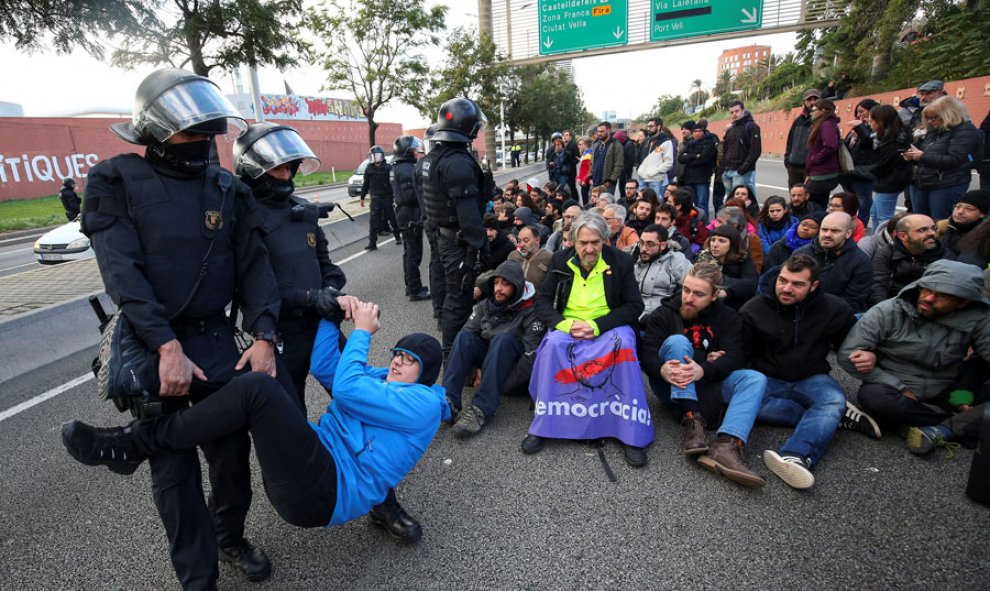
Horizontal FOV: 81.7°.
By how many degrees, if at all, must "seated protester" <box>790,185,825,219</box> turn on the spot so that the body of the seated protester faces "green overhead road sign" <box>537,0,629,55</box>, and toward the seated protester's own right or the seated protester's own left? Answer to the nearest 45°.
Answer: approximately 90° to the seated protester's own right

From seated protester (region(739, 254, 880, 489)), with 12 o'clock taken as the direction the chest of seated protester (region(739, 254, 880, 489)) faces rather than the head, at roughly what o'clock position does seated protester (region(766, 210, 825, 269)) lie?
seated protester (region(766, 210, 825, 269)) is roughly at 6 o'clock from seated protester (region(739, 254, 880, 489)).

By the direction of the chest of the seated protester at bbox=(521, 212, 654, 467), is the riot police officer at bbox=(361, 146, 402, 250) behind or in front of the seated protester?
behind

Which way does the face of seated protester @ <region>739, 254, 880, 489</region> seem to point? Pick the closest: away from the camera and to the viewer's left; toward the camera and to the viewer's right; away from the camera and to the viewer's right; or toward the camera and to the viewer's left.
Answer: toward the camera and to the viewer's left

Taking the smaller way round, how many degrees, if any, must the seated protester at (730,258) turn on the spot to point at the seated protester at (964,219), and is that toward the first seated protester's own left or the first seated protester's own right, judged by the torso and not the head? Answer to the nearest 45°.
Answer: approximately 135° to the first seated protester's own left

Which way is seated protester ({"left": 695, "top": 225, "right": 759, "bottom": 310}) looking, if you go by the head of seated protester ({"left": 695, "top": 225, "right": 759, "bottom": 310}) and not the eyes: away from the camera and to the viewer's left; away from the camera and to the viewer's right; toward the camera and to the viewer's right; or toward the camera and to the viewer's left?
toward the camera and to the viewer's left

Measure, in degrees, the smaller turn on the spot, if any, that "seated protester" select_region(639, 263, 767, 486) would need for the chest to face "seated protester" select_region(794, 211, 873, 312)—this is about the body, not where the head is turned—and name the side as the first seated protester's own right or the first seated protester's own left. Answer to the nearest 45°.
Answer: approximately 135° to the first seated protester's own left

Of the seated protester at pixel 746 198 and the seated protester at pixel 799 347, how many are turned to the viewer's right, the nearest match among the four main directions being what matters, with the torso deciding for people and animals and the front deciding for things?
0

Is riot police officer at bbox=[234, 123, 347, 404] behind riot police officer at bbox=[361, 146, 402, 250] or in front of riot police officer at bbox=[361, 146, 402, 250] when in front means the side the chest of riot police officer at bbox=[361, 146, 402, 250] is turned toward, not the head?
in front
